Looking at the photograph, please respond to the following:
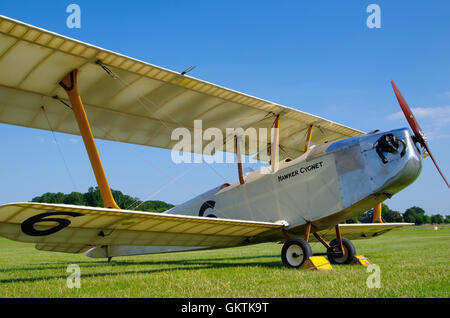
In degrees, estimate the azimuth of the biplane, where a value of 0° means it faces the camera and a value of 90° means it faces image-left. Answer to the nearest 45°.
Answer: approximately 315°
